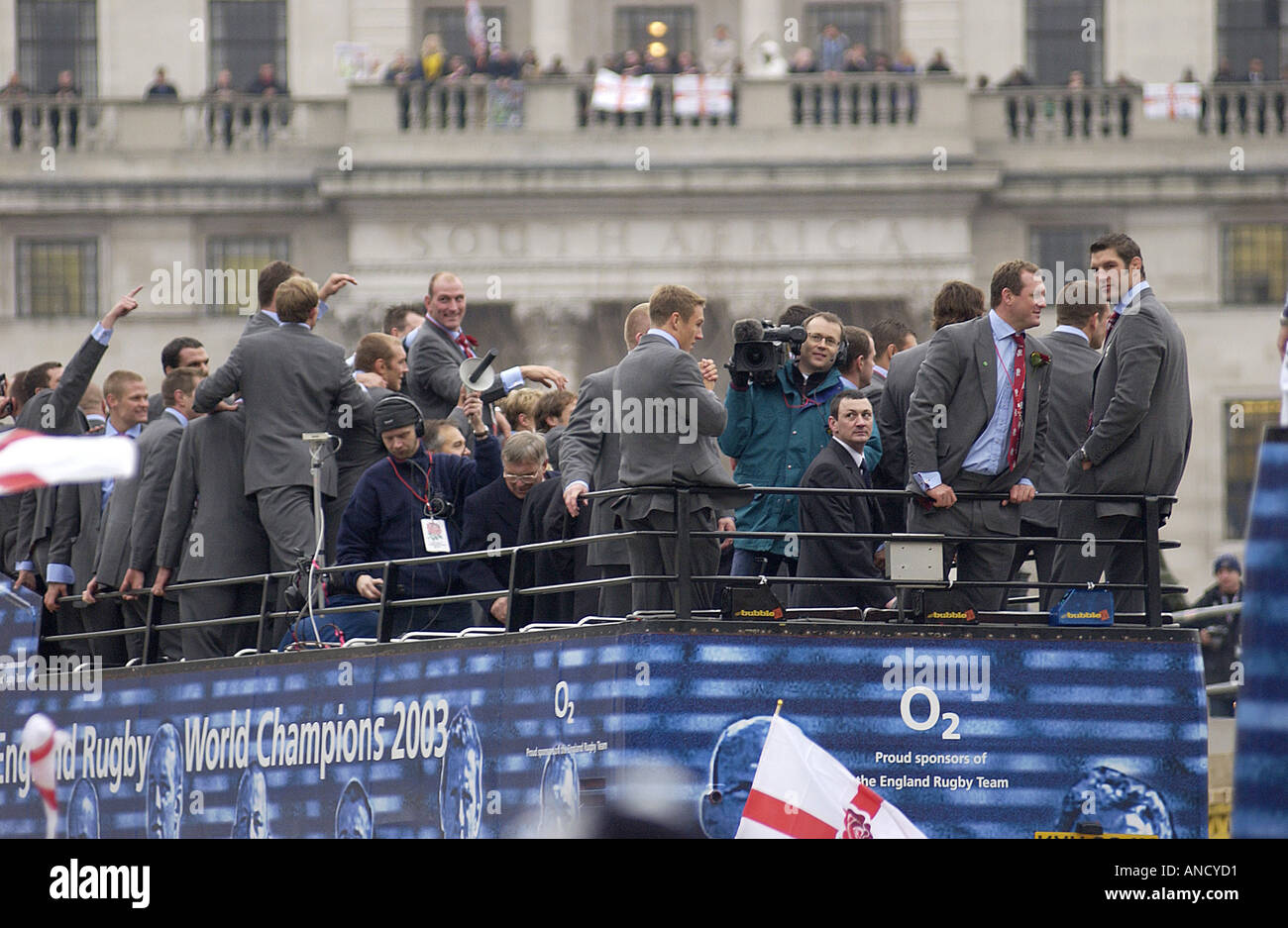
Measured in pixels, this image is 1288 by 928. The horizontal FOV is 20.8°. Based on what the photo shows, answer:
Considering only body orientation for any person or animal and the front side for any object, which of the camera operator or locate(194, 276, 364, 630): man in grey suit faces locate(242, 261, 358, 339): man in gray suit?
the man in grey suit

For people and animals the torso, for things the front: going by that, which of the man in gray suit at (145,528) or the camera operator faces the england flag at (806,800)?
the camera operator

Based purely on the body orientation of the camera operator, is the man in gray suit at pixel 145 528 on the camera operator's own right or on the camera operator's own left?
on the camera operator's own right

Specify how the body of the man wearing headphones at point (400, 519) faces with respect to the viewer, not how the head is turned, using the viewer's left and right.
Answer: facing the viewer

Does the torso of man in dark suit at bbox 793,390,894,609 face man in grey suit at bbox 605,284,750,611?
no

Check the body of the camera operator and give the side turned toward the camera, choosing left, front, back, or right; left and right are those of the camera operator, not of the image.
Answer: front

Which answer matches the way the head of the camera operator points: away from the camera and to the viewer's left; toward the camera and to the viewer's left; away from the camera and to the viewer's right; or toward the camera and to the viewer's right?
toward the camera and to the viewer's left

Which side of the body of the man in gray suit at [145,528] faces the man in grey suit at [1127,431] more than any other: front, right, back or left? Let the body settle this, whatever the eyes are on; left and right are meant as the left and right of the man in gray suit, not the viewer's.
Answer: right

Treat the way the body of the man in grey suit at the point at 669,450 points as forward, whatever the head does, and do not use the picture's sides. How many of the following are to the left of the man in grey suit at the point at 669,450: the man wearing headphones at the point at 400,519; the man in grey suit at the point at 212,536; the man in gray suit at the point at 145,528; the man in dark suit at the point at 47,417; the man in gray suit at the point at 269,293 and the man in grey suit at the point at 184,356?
6

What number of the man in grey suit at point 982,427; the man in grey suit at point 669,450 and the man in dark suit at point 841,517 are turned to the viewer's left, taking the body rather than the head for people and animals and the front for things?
0

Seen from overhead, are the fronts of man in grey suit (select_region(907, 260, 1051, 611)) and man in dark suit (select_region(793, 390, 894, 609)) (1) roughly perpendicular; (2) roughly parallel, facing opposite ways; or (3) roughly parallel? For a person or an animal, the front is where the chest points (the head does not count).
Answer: roughly parallel

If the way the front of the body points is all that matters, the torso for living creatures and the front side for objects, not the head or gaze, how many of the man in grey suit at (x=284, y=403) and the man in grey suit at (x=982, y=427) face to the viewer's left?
0

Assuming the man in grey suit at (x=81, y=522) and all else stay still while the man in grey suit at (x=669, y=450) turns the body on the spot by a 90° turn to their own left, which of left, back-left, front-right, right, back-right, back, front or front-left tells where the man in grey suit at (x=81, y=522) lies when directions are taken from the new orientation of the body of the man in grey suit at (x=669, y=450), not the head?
front

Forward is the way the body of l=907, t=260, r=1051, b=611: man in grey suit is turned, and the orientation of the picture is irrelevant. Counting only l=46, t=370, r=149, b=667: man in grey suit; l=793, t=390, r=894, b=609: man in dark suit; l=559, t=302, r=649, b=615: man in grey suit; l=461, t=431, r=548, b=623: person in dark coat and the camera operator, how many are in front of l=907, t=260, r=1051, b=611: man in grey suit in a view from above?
0

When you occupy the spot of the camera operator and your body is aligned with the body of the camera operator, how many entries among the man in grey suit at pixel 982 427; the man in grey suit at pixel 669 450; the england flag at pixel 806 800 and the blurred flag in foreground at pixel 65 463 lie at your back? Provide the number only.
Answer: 0

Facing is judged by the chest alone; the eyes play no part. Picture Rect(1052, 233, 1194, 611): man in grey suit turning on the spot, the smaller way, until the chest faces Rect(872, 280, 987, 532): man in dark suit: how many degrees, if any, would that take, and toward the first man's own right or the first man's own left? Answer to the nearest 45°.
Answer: approximately 45° to the first man's own right

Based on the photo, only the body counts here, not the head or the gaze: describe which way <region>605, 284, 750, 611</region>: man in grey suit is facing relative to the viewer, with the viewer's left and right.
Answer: facing away from the viewer and to the right of the viewer
